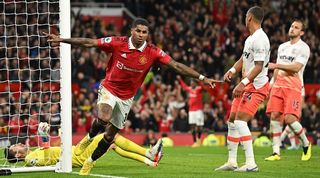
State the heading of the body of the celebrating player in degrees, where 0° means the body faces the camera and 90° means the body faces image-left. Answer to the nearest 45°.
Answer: approximately 0°
